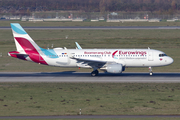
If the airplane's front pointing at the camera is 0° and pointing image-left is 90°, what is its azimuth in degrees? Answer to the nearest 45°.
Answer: approximately 270°
